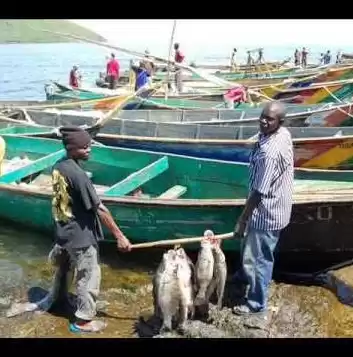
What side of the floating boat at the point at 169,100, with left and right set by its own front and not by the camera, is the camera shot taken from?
left

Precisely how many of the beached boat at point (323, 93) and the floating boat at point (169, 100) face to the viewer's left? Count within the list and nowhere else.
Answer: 2

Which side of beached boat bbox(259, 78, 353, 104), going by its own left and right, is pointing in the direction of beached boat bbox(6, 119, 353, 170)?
left

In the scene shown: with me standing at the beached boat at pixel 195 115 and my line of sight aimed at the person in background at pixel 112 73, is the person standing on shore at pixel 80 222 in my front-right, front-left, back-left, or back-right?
back-left

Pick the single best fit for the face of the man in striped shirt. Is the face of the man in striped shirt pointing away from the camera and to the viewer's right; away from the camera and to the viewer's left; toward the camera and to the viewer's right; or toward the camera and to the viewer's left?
toward the camera and to the viewer's left

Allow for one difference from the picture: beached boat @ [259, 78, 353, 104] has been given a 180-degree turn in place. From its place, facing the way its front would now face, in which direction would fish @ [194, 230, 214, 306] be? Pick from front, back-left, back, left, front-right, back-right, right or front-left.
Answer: right

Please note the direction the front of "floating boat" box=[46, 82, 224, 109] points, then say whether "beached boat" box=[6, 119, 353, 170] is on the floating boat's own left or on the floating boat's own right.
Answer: on the floating boat's own left

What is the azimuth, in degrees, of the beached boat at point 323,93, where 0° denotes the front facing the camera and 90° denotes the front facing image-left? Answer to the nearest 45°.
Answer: approximately 90°

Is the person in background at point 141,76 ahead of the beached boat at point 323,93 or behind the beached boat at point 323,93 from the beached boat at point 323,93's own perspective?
ahead

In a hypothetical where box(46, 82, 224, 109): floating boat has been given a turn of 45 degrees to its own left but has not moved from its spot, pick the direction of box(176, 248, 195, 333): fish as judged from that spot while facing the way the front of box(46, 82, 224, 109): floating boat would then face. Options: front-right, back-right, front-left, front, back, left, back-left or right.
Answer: front-left
